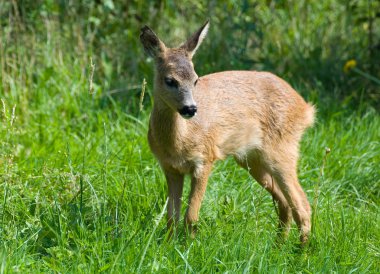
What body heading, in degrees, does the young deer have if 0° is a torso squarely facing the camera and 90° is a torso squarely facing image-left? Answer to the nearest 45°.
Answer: approximately 45°

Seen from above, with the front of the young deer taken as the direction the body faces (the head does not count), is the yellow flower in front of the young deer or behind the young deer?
behind
